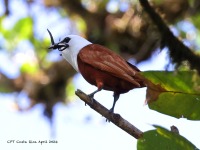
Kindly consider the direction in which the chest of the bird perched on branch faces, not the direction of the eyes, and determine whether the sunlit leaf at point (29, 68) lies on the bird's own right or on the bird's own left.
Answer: on the bird's own right

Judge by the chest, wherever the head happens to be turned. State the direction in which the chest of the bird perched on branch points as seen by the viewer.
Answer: to the viewer's left

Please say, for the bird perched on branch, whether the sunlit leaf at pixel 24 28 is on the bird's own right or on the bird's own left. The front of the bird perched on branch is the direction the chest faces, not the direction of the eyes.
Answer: on the bird's own right

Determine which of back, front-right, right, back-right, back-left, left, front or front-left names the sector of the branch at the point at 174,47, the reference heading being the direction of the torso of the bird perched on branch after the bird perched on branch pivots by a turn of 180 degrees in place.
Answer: front
